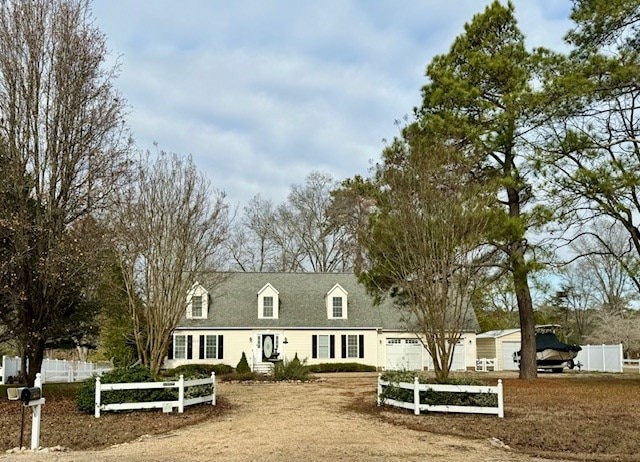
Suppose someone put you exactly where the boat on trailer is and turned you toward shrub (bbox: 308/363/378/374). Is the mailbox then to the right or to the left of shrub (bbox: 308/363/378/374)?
left

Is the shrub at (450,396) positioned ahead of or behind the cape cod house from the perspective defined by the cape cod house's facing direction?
ahead

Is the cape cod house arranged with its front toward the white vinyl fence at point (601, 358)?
no

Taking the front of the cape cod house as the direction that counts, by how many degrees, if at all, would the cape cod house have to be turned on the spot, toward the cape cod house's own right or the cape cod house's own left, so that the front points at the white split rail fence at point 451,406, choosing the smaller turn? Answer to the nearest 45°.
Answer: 0° — it already faces it

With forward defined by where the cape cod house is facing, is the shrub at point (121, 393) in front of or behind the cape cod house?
in front

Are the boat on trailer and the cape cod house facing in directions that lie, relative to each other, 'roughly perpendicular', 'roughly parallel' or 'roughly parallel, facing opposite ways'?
roughly perpendicular

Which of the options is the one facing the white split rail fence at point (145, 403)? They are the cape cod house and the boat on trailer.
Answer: the cape cod house

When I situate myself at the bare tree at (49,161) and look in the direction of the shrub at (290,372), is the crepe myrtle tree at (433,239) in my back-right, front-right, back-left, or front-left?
front-right

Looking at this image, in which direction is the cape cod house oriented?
toward the camera

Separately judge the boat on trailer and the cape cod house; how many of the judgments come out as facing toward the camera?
1
